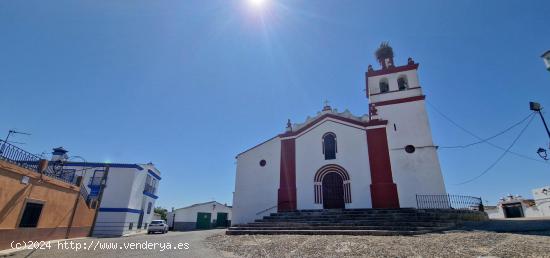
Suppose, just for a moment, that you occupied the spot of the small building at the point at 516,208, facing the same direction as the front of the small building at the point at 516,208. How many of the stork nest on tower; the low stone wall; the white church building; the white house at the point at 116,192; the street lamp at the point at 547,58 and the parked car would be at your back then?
0

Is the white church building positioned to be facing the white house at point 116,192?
no

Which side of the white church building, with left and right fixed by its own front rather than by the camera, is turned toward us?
front

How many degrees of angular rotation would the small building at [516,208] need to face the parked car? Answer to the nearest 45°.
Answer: approximately 45° to its right

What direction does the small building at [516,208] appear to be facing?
toward the camera

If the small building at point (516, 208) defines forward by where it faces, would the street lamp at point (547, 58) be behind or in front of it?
in front

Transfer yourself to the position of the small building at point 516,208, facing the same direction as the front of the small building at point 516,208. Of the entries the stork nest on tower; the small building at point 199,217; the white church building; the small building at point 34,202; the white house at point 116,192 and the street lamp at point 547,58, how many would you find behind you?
0

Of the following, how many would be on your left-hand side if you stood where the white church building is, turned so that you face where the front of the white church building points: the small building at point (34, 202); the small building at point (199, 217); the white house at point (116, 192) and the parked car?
0

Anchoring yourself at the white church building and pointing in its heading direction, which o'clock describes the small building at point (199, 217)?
The small building is roughly at 4 o'clock from the white church building.

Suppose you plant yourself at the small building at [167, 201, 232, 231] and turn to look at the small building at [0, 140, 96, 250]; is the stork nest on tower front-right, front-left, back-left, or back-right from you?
front-left

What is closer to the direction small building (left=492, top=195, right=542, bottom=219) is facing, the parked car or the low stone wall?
the low stone wall

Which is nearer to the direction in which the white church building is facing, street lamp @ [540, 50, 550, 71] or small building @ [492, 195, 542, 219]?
the street lamp

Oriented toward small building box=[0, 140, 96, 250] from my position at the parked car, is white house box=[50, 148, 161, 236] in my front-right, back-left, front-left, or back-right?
front-right

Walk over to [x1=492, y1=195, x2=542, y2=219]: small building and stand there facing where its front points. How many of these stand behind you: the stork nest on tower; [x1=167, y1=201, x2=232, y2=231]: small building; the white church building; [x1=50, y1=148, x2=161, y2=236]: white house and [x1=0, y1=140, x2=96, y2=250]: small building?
0

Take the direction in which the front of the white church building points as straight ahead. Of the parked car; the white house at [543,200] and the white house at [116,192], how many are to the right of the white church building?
2

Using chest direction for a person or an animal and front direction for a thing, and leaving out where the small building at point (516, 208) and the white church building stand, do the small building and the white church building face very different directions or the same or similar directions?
same or similar directions

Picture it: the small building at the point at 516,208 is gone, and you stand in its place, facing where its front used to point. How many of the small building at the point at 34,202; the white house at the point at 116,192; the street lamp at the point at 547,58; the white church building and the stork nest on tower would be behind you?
0

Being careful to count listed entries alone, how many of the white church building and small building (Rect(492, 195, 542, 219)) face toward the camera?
2

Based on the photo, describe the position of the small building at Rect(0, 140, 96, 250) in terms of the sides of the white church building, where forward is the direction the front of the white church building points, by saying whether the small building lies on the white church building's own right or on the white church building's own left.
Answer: on the white church building's own right

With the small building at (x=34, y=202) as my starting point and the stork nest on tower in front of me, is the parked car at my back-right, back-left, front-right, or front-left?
front-left
